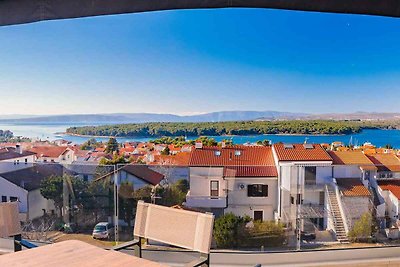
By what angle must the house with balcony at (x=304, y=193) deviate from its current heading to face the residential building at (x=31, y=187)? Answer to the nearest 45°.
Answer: approximately 90° to its right

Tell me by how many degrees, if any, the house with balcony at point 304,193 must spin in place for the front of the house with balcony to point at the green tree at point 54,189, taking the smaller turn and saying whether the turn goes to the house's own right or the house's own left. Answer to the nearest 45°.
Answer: approximately 90° to the house's own right

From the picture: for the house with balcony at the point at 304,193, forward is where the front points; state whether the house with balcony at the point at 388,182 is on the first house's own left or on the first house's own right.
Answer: on the first house's own left

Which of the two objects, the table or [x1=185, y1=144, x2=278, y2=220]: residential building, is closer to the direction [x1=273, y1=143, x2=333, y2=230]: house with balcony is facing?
the table

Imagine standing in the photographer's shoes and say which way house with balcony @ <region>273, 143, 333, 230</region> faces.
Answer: facing the viewer

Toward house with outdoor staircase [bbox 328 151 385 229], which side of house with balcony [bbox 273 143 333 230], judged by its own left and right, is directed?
left

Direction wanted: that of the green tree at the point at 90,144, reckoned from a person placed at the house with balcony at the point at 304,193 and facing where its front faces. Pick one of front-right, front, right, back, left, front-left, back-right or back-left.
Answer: right

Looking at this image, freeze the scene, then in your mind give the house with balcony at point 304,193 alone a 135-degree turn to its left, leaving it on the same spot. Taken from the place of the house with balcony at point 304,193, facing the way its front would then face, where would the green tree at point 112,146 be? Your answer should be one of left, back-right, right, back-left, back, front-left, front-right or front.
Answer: back-left

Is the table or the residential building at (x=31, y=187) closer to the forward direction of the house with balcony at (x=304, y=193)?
the table

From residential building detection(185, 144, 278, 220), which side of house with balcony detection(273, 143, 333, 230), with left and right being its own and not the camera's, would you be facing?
right

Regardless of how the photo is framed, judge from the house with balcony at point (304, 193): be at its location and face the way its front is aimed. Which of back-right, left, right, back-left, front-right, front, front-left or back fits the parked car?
right

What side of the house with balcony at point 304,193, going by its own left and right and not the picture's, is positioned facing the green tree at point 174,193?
right

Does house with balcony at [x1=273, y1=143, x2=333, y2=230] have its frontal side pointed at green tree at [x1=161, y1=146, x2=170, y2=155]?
no
